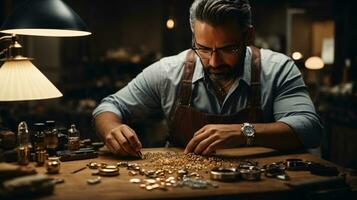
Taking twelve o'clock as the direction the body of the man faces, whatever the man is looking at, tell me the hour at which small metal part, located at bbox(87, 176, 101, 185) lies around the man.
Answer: The small metal part is roughly at 1 o'clock from the man.

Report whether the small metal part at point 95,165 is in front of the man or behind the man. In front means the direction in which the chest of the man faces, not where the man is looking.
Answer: in front

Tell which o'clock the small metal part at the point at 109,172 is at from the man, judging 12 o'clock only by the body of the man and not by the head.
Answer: The small metal part is roughly at 1 o'clock from the man.

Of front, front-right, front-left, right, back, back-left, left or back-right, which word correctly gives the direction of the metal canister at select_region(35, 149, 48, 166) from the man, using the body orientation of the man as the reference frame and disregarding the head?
front-right

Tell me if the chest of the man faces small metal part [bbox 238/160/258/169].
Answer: yes

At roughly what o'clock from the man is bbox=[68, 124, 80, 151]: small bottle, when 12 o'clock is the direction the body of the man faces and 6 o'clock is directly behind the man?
The small bottle is roughly at 2 o'clock from the man.

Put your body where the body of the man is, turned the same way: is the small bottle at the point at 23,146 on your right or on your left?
on your right

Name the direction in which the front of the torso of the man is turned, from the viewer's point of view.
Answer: toward the camera

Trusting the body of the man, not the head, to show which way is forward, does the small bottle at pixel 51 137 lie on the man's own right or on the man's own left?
on the man's own right

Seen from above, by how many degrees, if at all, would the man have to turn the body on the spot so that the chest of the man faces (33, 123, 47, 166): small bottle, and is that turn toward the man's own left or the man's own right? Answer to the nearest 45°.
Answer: approximately 45° to the man's own right

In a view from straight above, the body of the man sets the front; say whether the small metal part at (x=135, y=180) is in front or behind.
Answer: in front

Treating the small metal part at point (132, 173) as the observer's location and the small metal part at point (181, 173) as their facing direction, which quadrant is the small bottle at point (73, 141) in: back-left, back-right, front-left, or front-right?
back-left

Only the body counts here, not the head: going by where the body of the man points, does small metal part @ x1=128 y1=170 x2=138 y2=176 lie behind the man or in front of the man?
in front
